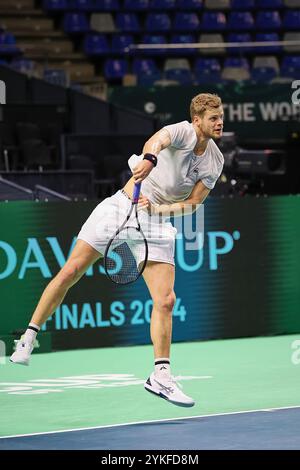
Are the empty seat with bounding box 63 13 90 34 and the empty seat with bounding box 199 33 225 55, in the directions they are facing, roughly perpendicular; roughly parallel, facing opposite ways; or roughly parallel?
roughly parallel

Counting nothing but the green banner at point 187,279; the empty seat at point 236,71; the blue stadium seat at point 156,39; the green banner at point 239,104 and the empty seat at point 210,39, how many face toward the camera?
5

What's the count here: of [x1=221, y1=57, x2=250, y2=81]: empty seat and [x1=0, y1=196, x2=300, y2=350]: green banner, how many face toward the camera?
2

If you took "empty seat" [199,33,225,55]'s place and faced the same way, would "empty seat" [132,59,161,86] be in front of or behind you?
in front

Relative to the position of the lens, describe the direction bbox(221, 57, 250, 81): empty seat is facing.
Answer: facing the viewer

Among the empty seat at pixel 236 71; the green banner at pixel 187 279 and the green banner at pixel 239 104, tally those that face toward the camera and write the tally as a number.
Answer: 3

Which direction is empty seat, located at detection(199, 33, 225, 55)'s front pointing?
toward the camera

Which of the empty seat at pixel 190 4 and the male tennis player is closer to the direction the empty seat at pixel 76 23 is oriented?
the male tennis player

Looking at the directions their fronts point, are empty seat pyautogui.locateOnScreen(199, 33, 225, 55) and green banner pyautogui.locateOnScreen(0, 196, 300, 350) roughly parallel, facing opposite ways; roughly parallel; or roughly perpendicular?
roughly parallel

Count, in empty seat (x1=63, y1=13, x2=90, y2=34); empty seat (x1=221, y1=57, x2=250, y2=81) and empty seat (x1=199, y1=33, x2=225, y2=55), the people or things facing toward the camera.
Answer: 3

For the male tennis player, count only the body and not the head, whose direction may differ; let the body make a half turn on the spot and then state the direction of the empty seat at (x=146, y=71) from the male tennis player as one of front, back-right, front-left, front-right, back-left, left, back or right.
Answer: front-right

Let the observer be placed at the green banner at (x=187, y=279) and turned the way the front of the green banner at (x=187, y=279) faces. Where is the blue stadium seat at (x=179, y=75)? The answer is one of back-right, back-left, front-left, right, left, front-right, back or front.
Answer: back

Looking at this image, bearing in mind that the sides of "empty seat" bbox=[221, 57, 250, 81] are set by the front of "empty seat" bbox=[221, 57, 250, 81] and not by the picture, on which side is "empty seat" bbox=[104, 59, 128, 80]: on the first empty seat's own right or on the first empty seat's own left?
on the first empty seat's own right

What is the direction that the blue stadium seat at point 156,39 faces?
toward the camera

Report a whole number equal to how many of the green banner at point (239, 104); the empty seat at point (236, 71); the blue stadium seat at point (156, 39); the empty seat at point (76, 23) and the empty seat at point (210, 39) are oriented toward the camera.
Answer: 5

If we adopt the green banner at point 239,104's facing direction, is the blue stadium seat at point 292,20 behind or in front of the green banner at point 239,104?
behind

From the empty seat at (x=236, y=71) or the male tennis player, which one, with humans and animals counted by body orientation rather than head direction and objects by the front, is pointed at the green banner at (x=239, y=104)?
the empty seat

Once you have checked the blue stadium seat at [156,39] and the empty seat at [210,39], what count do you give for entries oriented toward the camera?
2

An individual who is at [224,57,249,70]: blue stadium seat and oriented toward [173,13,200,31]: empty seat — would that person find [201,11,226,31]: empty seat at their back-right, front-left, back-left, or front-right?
front-right
